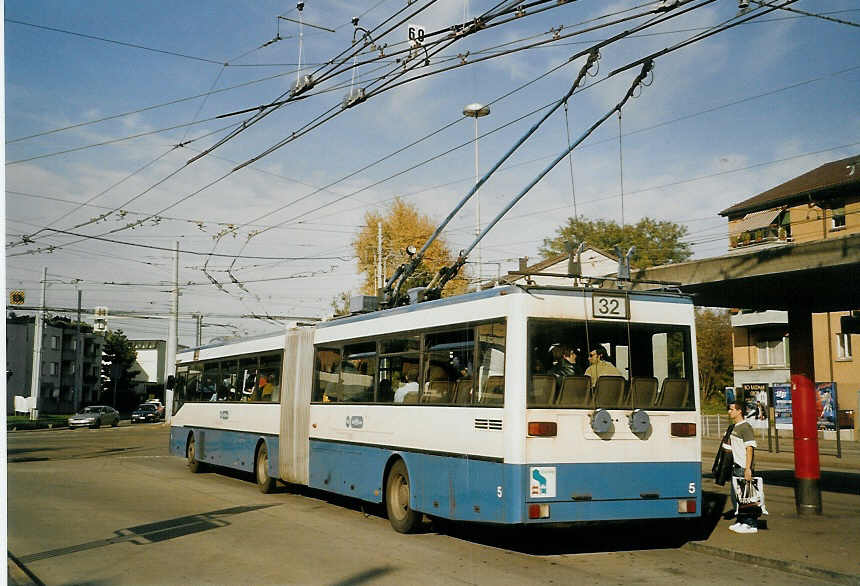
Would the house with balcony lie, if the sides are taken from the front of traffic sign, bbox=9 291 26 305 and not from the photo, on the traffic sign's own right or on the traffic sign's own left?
on the traffic sign's own left

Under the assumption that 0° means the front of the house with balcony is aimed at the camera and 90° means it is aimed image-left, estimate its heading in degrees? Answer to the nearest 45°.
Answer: approximately 45°

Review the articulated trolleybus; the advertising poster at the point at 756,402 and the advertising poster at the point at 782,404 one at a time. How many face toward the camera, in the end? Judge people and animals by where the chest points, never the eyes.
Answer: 2

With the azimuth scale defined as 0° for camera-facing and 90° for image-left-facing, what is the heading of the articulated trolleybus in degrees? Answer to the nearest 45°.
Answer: approximately 135°

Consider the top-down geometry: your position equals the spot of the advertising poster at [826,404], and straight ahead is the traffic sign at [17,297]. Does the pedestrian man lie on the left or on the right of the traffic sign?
left

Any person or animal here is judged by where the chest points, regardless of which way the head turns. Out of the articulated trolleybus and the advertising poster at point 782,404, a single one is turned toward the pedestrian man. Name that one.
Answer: the advertising poster

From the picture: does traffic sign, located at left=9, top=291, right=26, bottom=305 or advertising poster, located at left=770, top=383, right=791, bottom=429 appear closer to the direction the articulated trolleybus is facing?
the traffic sign
